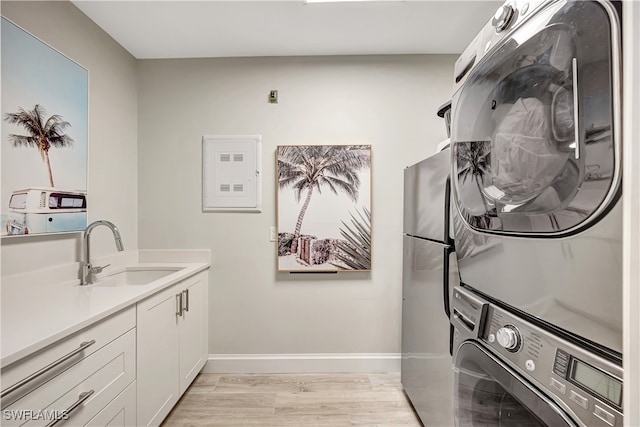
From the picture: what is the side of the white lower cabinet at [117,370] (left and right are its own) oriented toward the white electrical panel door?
left

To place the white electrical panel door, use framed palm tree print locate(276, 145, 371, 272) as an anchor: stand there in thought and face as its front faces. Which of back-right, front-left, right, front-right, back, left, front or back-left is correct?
right

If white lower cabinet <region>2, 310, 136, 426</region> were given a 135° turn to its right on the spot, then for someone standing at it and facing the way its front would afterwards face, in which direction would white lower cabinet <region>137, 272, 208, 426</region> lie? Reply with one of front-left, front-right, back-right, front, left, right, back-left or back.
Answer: back-right

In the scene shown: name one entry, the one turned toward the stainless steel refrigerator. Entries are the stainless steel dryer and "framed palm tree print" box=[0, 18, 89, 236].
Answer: the framed palm tree print

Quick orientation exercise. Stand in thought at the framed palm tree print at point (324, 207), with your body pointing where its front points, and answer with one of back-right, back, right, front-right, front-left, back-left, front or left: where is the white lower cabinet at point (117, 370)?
front-right

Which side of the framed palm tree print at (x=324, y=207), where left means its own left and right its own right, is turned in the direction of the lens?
front

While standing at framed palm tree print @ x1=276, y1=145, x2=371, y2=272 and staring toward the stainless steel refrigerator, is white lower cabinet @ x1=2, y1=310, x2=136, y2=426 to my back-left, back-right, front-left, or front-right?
front-right

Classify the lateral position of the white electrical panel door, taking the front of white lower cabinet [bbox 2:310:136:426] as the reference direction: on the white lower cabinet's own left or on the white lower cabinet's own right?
on the white lower cabinet's own left

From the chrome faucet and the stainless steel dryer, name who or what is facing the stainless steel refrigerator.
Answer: the chrome faucet

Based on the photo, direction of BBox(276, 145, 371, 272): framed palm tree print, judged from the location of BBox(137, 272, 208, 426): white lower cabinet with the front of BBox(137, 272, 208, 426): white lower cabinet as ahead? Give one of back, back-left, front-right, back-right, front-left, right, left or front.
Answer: front-left

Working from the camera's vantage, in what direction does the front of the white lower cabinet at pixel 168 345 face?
facing the viewer and to the right of the viewer

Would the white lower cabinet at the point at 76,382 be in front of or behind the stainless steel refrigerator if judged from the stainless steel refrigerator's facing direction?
in front

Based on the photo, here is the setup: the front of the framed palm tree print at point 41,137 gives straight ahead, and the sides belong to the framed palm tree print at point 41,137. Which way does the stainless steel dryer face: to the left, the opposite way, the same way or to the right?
the opposite way

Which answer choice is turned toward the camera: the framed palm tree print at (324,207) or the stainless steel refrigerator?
the framed palm tree print

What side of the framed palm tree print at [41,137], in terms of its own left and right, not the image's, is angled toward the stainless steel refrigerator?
front

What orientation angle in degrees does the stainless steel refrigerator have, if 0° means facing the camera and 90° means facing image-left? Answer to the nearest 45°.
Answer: approximately 90°

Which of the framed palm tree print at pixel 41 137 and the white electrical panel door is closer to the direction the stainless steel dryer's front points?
the framed palm tree print
